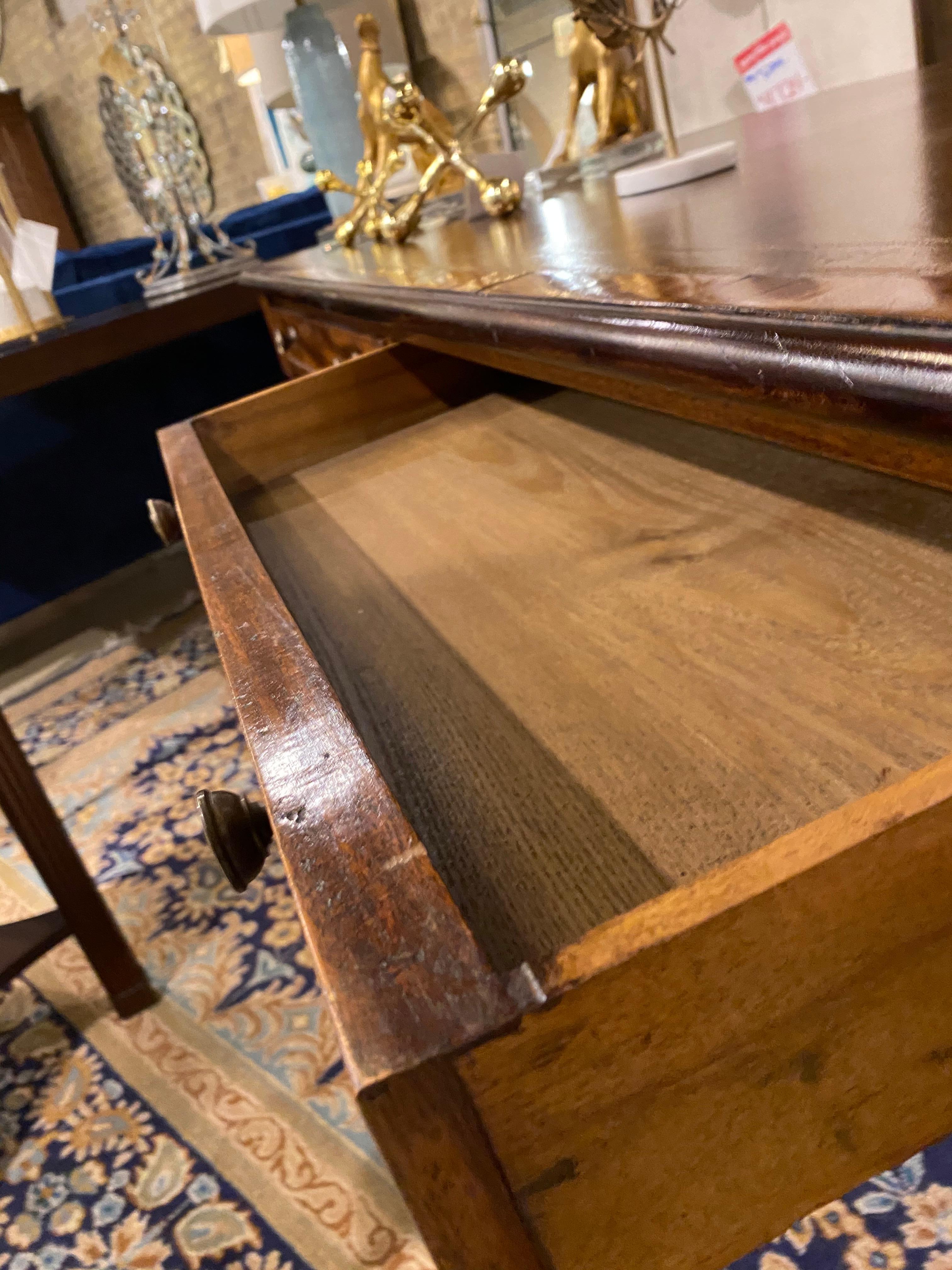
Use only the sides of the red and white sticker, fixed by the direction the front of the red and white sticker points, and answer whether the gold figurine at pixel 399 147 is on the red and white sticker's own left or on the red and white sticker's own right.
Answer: on the red and white sticker's own right

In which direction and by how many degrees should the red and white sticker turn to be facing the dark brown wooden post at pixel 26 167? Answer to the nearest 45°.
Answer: approximately 135° to its right

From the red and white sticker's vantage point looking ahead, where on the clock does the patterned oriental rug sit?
The patterned oriental rug is roughly at 1 o'clock from the red and white sticker.

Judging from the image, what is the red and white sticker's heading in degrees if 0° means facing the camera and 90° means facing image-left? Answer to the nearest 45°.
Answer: approximately 0°

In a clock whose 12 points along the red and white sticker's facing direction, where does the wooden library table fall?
The wooden library table is roughly at 12 o'clock from the red and white sticker.

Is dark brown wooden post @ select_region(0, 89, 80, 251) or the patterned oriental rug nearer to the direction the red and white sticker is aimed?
the patterned oriental rug
